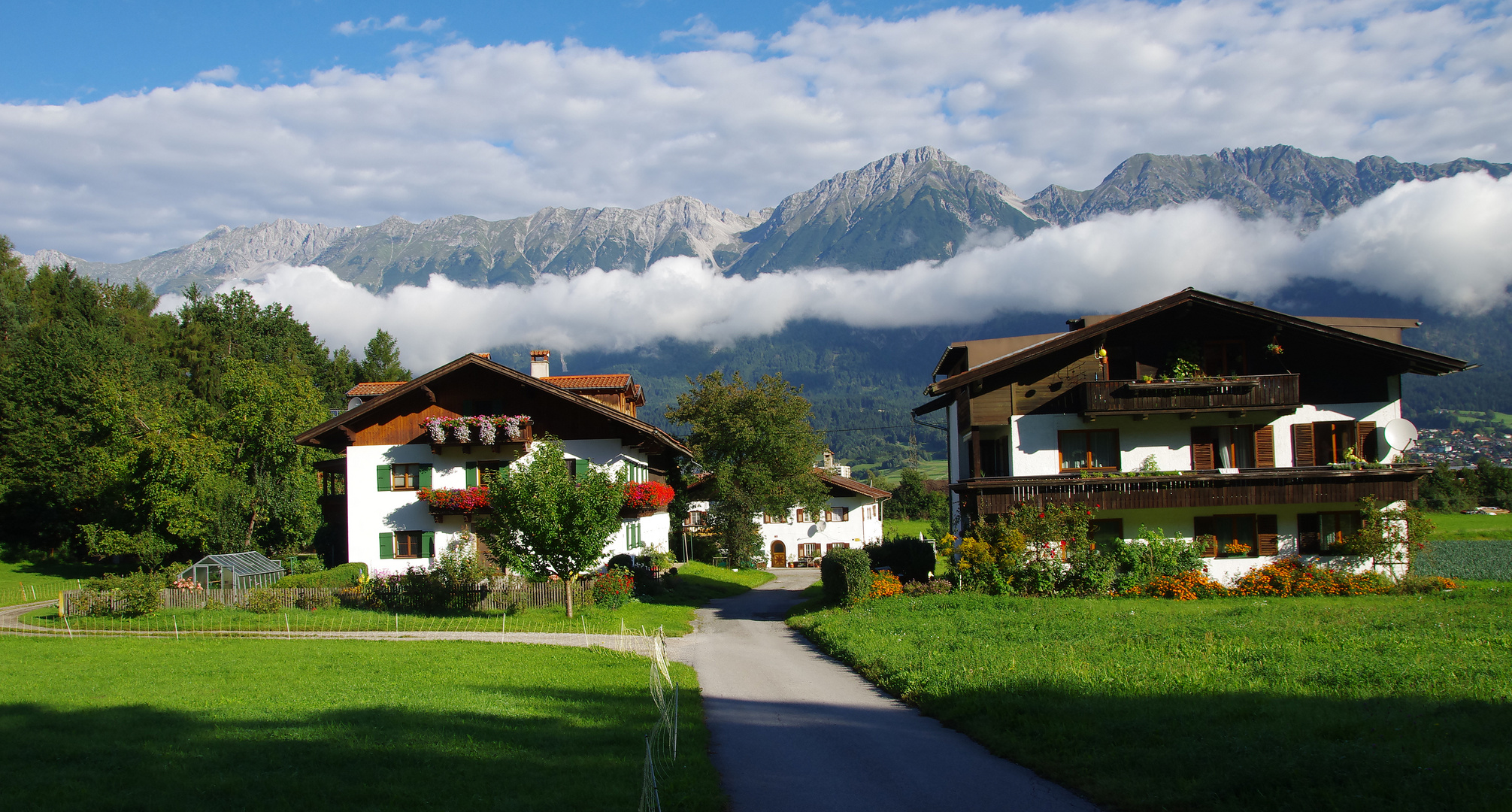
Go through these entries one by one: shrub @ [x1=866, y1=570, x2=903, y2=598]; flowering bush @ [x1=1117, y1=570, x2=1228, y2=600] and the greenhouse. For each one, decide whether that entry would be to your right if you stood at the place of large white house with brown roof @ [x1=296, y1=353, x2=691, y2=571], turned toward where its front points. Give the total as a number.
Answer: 1

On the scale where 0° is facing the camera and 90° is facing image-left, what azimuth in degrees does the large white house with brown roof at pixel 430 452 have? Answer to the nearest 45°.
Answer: approximately 0°

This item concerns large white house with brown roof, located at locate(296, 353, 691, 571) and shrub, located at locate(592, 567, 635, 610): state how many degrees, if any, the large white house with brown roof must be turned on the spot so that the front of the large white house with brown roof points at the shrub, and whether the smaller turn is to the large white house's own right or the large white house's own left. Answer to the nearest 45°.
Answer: approximately 45° to the large white house's own left

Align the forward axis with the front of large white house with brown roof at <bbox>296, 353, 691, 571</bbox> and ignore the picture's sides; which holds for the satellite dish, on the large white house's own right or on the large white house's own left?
on the large white house's own left

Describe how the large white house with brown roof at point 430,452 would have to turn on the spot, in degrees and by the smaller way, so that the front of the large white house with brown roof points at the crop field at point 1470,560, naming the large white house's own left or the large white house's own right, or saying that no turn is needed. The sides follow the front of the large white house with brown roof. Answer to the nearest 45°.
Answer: approximately 90° to the large white house's own left

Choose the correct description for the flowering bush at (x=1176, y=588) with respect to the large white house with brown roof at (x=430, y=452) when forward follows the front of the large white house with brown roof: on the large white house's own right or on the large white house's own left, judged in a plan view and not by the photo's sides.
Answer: on the large white house's own left

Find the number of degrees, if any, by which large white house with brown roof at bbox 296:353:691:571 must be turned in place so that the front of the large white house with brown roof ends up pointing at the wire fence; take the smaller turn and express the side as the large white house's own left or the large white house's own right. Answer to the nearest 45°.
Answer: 0° — it already faces it
